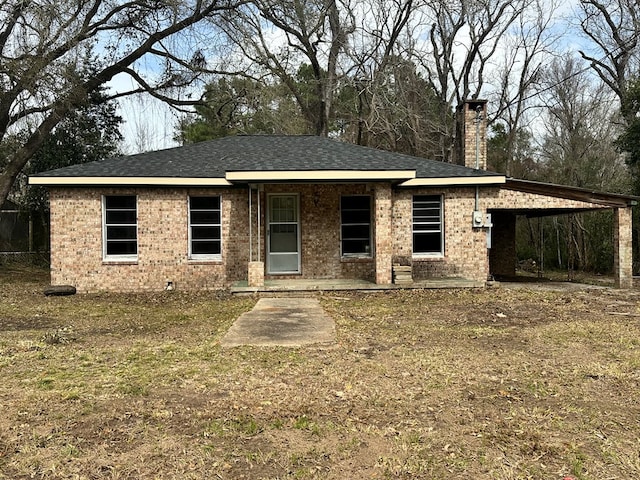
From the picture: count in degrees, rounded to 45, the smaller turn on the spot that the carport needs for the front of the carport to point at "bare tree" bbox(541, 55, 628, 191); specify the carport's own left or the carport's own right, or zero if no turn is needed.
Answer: approximately 180°

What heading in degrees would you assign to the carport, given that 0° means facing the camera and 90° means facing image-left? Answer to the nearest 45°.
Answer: approximately 0°

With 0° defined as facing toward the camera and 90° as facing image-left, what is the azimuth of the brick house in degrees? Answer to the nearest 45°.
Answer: approximately 0°

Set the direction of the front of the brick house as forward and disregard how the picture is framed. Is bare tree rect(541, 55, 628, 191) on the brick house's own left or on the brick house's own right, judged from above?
on the brick house's own left
